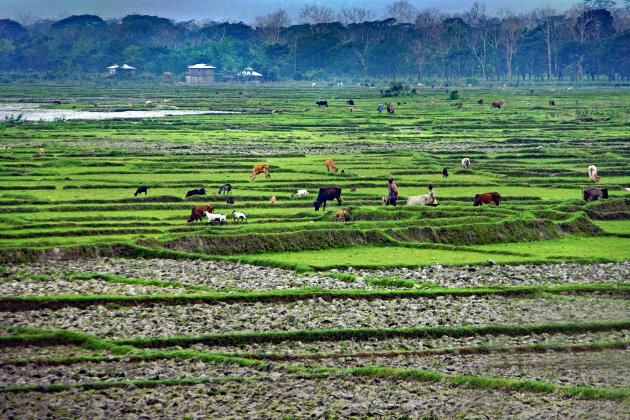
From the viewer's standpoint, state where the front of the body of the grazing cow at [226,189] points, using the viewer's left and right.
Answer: facing to the left of the viewer

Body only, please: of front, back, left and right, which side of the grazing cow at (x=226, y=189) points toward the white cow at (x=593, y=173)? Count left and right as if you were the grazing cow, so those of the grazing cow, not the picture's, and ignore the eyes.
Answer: back

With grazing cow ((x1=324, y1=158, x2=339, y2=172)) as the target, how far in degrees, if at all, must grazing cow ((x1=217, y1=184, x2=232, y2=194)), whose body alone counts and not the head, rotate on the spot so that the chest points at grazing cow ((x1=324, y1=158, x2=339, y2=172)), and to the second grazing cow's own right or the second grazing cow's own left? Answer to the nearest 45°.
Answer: approximately 135° to the second grazing cow's own right

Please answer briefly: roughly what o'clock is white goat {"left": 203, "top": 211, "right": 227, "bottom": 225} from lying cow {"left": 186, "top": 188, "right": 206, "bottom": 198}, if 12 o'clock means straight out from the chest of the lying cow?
The white goat is roughly at 3 o'clock from the lying cow.

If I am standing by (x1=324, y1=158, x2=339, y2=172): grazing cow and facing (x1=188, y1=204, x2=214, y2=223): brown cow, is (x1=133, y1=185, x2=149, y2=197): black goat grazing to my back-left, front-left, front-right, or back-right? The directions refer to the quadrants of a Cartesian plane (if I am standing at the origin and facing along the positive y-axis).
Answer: front-right

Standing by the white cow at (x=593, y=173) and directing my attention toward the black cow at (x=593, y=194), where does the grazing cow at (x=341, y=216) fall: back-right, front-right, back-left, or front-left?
front-right
